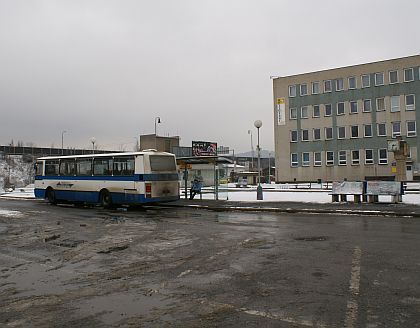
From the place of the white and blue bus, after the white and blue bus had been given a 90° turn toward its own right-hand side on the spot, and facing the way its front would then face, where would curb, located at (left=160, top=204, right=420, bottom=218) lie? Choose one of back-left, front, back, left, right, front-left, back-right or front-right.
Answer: right

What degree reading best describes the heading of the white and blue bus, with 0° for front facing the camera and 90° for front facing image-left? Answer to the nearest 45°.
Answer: approximately 135°
